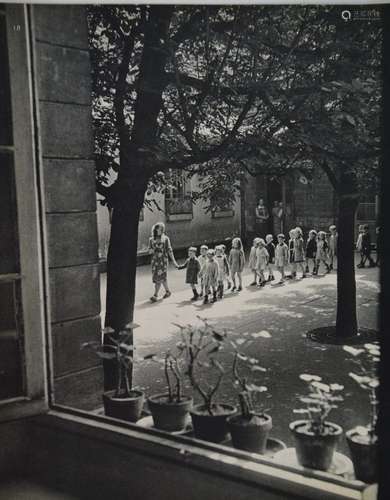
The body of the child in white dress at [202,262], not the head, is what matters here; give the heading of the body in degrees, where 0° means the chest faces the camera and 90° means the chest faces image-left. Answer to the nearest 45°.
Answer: approximately 45°

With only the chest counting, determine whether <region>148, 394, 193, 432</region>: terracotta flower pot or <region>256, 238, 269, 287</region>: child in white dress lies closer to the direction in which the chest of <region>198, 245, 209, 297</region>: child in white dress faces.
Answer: the terracotta flower pot

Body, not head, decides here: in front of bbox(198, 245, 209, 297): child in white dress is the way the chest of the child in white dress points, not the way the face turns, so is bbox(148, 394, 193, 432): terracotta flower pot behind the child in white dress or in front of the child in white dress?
in front

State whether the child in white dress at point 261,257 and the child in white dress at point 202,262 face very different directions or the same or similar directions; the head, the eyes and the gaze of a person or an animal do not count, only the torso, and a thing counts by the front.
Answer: same or similar directions

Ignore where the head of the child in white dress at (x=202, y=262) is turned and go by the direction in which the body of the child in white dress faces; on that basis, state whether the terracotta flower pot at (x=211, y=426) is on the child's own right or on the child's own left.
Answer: on the child's own left

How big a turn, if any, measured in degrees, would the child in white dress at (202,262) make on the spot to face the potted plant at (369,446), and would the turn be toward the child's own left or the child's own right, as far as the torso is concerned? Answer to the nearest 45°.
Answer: approximately 45° to the child's own left

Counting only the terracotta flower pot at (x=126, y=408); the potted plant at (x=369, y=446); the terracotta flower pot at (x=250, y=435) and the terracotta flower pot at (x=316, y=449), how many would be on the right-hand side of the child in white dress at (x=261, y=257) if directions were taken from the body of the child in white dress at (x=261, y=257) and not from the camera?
0

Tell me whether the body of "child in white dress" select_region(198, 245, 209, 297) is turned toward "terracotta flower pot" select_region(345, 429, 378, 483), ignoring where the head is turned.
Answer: no

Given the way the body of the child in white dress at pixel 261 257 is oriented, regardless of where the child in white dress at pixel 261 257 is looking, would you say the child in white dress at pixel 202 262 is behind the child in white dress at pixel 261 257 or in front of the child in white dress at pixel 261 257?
in front

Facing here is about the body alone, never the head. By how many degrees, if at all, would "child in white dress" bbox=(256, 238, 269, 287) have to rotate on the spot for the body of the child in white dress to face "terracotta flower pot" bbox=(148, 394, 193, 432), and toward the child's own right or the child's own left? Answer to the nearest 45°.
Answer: approximately 45° to the child's own left

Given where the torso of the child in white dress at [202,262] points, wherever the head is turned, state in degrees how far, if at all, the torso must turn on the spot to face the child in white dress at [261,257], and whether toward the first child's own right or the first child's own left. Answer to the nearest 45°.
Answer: approximately 180°

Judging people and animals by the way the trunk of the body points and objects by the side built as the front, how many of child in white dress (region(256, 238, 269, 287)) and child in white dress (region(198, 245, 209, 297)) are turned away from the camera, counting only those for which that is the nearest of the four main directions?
0
